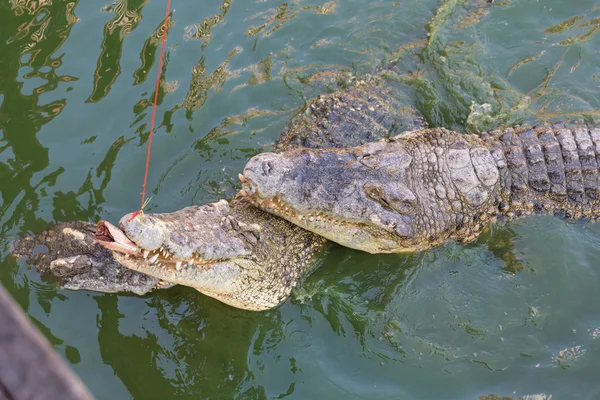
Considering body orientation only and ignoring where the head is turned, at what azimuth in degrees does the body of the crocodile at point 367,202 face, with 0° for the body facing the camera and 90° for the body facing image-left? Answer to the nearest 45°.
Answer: approximately 90°

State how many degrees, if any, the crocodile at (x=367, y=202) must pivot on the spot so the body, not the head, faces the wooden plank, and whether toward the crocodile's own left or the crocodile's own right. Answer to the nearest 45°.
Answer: approximately 90° to the crocodile's own left

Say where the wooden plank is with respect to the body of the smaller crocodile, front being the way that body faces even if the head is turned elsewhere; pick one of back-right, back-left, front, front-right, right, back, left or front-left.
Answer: left
